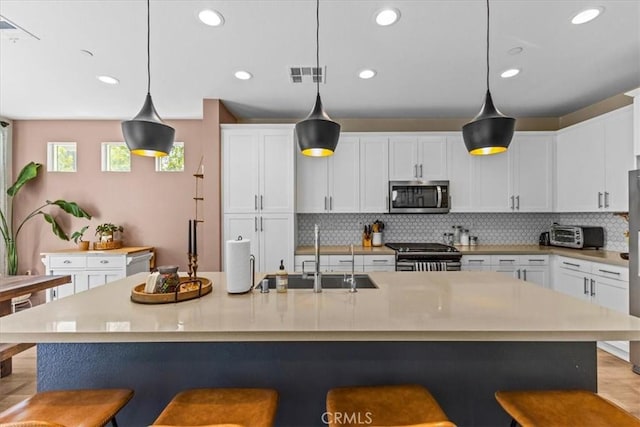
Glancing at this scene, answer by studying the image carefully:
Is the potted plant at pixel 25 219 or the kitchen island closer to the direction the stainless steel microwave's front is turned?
the kitchen island

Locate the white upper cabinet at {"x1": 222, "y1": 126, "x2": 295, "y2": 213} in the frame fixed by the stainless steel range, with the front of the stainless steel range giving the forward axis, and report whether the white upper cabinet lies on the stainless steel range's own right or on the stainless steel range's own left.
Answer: on the stainless steel range's own right

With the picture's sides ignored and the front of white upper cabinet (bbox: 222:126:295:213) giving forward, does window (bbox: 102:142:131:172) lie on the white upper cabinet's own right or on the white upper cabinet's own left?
on the white upper cabinet's own right

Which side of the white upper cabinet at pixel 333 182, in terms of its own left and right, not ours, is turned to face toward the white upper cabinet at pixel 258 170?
right

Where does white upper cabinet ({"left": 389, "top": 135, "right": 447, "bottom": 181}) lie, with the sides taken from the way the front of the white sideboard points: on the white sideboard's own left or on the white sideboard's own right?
on the white sideboard's own left

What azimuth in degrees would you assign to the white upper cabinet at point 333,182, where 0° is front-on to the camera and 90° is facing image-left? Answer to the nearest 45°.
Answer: approximately 0°
